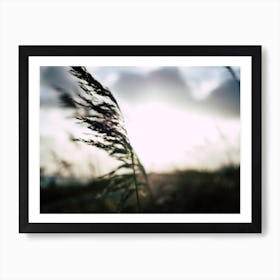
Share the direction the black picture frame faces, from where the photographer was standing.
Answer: facing the viewer
